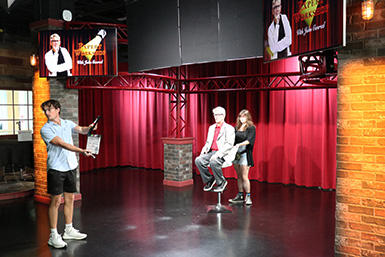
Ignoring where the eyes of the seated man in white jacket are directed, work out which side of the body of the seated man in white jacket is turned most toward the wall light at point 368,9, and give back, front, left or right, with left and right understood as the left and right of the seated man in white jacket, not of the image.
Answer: left

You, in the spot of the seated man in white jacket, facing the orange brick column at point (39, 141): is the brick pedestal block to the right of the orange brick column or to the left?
right

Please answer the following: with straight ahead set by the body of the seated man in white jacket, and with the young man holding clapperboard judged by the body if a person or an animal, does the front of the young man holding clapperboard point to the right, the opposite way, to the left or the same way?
to the left

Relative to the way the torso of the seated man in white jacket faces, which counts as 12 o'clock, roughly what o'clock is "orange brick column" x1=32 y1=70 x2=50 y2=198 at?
The orange brick column is roughly at 2 o'clock from the seated man in white jacket.

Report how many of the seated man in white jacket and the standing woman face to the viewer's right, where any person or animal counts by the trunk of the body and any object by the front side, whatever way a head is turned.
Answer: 0

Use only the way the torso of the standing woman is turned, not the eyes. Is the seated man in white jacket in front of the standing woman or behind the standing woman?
in front

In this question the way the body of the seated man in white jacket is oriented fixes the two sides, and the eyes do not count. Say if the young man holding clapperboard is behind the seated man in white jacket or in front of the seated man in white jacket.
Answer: in front

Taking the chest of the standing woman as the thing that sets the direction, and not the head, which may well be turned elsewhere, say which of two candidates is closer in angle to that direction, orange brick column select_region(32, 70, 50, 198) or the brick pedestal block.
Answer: the orange brick column

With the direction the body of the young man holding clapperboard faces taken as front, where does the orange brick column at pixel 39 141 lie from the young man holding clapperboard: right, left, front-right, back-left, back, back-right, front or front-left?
back-left

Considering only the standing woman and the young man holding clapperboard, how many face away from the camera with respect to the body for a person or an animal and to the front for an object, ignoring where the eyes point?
0

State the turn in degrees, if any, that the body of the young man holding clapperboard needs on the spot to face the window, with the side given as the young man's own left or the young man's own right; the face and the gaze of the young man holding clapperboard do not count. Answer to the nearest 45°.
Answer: approximately 135° to the young man's own left
